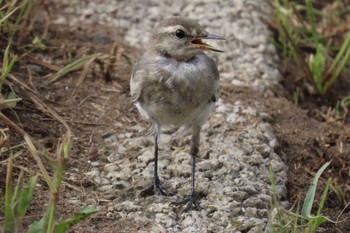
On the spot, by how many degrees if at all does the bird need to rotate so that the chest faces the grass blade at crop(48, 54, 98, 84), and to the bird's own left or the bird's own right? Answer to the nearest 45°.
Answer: approximately 135° to the bird's own right

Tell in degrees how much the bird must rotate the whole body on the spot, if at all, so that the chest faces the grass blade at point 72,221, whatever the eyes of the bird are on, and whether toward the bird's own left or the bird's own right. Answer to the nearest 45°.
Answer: approximately 45° to the bird's own right

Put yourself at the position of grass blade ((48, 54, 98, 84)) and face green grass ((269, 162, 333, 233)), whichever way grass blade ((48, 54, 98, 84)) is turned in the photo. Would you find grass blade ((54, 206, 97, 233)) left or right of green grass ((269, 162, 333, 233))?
right

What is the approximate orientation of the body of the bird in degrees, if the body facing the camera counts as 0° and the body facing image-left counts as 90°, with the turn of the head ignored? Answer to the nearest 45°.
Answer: approximately 0°

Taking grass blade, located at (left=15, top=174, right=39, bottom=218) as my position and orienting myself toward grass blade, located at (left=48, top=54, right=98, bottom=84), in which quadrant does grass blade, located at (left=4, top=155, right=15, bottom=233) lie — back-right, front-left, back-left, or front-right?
back-left

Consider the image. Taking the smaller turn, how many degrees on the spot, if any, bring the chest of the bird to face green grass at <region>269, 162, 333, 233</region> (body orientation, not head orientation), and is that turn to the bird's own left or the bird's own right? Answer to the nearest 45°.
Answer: approximately 45° to the bird's own left

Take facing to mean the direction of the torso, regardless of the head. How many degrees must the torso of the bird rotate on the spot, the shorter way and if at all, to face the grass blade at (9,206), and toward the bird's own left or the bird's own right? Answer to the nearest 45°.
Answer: approximately 45° to the bird's own right
